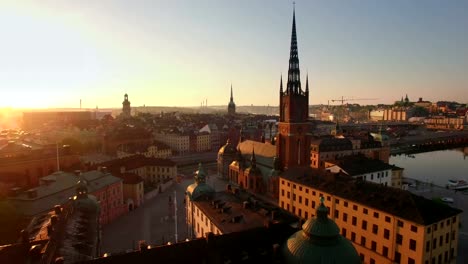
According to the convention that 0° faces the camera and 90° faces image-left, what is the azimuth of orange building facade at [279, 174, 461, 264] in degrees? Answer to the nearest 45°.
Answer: approximately 45°
